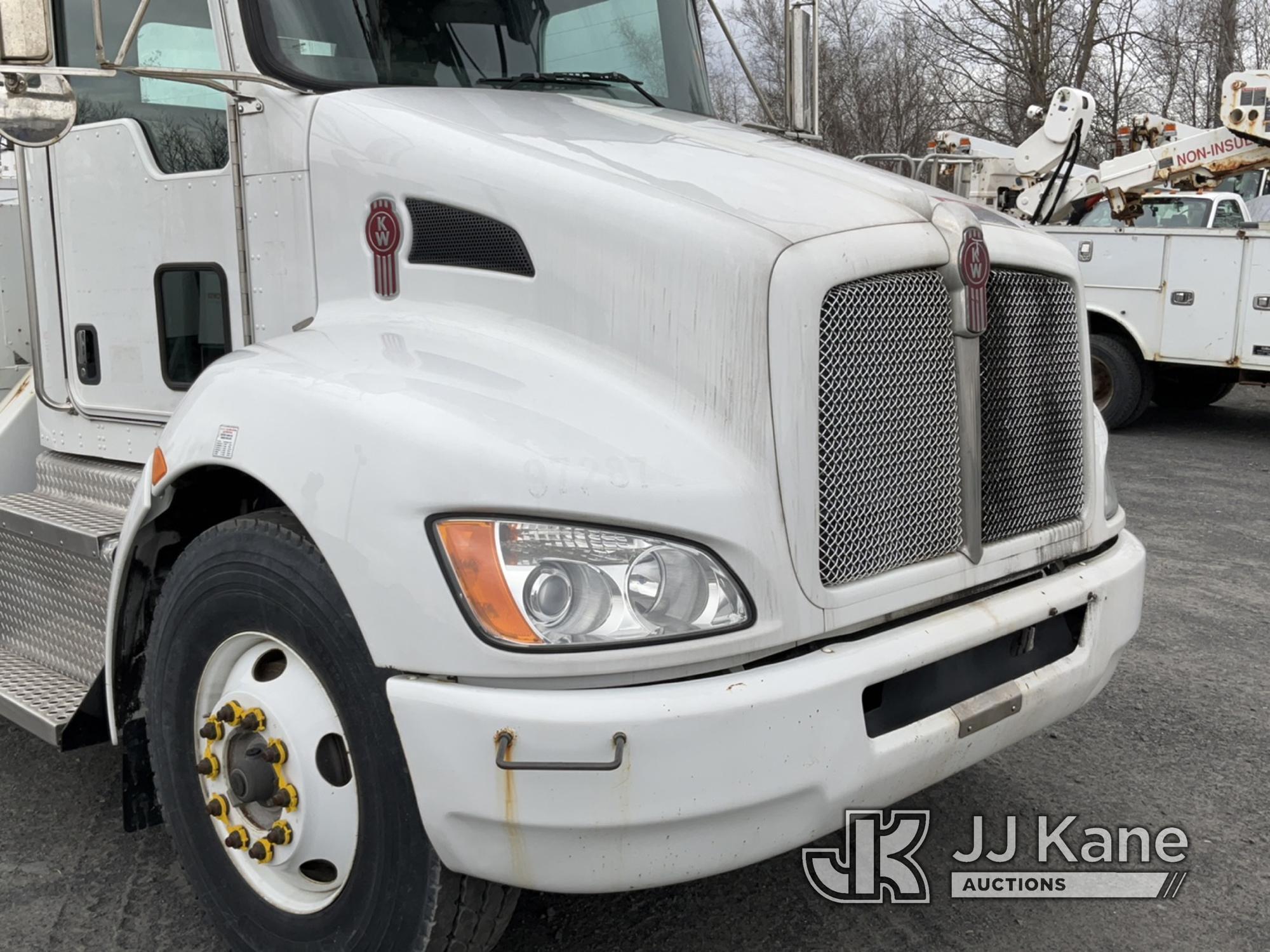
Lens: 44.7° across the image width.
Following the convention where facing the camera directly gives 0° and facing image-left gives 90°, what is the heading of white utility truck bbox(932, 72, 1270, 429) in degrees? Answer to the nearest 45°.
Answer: approximately 315°

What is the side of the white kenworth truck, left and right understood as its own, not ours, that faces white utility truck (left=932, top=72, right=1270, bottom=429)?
left

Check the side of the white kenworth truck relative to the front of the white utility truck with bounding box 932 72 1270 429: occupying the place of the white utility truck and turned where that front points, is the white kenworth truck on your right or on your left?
on your right

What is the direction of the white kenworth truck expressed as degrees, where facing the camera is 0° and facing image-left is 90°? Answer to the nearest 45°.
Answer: approximately 315°

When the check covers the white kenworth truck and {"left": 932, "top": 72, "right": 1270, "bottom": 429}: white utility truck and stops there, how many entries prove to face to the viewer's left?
0
